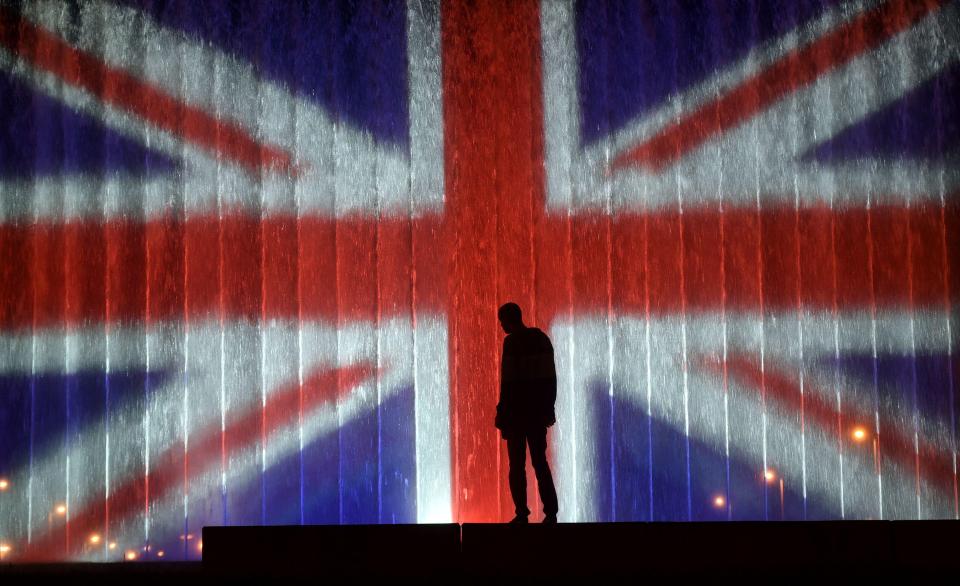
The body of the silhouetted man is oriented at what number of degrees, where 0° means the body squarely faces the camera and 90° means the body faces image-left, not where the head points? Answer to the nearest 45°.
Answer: approximately 45°

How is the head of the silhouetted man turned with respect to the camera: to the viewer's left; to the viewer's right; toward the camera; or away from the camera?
to the viewer's left
